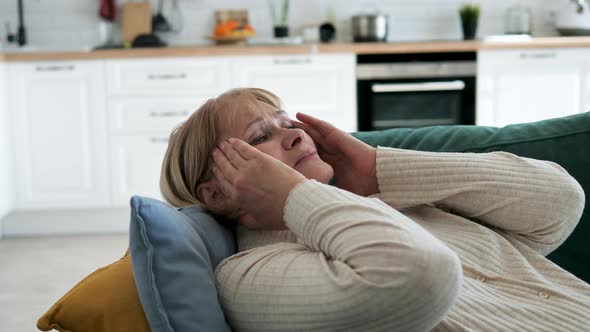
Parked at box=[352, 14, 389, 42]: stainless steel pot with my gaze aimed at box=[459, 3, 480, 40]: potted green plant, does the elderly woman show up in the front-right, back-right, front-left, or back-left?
back-right

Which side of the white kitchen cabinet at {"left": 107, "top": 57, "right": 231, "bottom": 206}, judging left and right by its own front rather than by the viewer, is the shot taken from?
front

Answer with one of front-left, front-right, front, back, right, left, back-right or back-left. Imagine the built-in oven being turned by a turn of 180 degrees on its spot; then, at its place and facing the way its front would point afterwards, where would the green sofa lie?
back

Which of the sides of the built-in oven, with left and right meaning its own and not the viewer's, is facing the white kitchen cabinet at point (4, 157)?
right

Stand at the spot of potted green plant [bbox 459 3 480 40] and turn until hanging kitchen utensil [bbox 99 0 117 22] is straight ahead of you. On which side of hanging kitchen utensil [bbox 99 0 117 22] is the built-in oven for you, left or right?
left

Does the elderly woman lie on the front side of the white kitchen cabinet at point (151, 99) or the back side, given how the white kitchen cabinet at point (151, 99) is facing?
on the front side

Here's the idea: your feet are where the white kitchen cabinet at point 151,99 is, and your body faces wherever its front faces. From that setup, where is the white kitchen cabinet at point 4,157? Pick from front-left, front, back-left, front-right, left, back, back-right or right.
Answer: right

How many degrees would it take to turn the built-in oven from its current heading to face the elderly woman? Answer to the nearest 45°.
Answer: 0° — it already faces them

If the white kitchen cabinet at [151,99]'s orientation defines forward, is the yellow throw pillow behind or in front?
in front

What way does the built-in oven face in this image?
toward the camera

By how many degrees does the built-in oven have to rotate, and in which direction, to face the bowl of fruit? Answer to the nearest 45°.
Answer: approximately 90° to its right

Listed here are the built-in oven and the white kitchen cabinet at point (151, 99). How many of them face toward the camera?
2

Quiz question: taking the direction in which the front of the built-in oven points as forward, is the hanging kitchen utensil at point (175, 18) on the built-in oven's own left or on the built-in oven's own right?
on the built-in oven's own right

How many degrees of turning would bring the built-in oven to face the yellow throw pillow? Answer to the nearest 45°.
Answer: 0° — it already faces it

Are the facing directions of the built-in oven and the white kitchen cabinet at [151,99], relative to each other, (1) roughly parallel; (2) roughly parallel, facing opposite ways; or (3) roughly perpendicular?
roughly parallel
